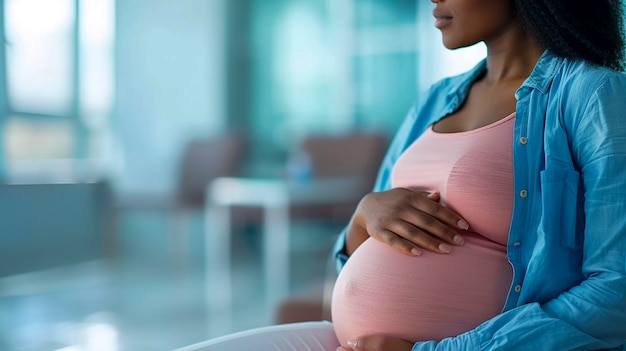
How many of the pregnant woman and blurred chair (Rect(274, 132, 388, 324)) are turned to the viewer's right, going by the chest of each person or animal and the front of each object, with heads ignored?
0

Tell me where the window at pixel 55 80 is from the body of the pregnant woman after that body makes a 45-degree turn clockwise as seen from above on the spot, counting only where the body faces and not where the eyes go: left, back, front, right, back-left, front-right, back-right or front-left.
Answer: front-right

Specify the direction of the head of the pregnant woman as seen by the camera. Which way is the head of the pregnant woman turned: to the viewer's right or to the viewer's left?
to the viewer's left

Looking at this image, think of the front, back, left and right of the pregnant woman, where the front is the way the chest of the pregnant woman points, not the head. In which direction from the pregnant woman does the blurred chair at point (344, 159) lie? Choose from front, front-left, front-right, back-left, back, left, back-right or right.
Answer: back-right

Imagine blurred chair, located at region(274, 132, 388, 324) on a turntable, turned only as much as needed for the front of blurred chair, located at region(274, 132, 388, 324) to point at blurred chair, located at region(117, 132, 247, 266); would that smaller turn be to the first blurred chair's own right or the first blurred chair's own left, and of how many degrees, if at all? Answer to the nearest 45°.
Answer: approximately 90° to the first blurred chair's own right

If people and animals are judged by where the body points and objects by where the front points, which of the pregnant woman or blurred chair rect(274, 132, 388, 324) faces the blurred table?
the blurred chair

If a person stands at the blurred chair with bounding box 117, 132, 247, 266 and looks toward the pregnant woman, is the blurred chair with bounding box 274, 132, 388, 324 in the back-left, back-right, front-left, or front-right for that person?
front-left

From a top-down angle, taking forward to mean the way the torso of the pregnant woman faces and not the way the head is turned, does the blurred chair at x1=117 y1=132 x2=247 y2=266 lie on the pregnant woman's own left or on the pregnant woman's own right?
on the pregnant woman's own right

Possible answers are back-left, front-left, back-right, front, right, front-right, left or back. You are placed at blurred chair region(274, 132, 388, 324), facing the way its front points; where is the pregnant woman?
front-left

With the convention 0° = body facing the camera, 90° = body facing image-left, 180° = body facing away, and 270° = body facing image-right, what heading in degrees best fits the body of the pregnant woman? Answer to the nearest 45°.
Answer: approximately 45°

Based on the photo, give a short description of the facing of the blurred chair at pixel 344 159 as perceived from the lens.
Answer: facing the viewer and to the left of the viewer
